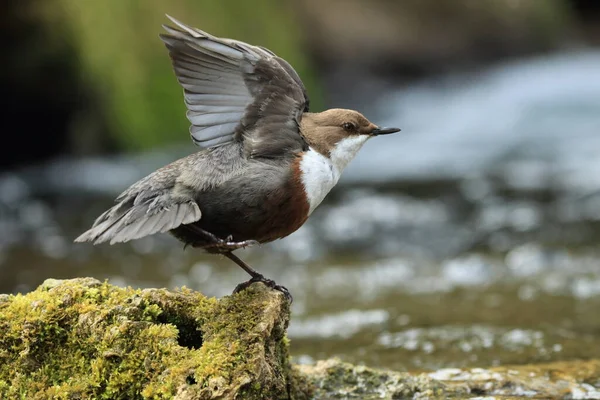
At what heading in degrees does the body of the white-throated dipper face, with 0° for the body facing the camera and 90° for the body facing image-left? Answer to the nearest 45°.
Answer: approximately 270°
